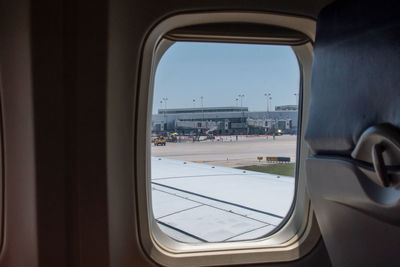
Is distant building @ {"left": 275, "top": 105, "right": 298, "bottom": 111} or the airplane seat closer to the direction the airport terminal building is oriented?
the airplane seat

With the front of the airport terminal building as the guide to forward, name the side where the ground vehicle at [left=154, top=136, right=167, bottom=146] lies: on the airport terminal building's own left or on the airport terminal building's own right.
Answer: on the airport terminal building's own right

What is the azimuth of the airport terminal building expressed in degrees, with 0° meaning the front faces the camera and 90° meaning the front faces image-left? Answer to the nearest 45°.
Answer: approximately 0°

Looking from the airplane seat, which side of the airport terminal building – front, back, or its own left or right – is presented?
front

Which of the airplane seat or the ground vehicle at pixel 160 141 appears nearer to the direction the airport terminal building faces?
the airplane seat
